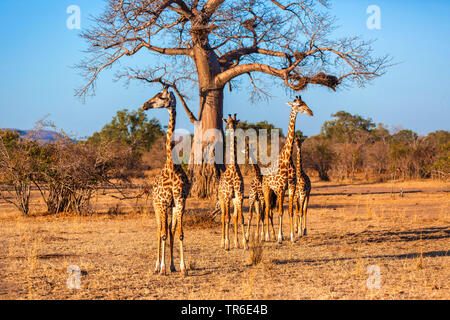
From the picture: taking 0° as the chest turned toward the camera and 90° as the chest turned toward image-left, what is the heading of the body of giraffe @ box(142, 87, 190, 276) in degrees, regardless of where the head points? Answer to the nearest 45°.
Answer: approximately 0°

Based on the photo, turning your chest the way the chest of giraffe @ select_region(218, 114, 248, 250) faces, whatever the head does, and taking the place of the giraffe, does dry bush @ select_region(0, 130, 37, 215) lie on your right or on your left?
on your right

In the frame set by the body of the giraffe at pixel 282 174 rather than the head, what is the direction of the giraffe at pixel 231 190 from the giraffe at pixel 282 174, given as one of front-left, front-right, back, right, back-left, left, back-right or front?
right

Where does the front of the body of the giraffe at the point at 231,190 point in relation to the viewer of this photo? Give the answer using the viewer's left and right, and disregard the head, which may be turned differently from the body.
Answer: facing the viewer

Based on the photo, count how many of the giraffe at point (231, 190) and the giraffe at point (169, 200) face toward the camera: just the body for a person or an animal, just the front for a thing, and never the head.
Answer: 2

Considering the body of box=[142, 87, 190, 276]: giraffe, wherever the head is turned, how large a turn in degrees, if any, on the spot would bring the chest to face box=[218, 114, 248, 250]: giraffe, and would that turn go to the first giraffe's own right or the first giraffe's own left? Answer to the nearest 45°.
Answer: approximately 135° to the first giraffe's own left

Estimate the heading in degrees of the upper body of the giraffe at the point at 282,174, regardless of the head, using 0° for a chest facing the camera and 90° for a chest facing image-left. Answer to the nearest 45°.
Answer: approximately 315°
